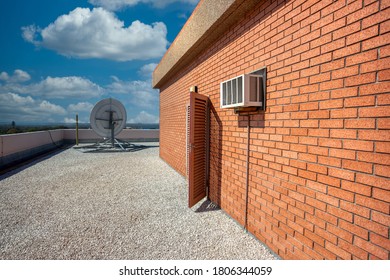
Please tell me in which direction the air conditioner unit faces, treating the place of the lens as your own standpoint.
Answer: facing the viewer and to the left of the viewer

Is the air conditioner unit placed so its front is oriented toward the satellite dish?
no

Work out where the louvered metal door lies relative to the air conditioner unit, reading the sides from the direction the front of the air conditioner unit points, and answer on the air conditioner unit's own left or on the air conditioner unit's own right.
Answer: on the air conditioner unit's own right
